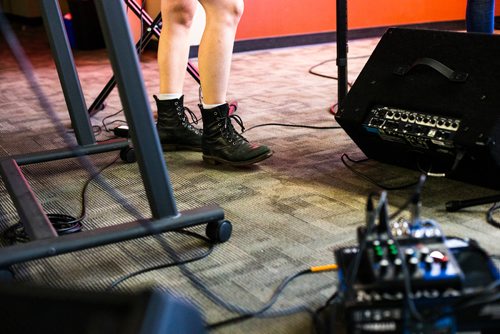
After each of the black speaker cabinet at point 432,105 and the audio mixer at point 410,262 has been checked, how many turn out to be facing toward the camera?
1

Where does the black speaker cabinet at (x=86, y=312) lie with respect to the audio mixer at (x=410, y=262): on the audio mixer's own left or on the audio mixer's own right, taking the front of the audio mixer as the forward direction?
on the audio mixer's own right

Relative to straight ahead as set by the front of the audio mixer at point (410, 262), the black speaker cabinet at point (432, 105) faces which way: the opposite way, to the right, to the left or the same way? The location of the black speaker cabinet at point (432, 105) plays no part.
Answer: the opposite way

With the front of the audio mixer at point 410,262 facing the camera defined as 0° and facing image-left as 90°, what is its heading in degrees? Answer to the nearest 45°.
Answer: approximately 0°

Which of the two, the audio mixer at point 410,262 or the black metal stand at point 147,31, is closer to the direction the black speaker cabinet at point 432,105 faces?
the black metal stand

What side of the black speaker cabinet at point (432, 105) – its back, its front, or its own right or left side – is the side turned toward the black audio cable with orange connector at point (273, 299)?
back

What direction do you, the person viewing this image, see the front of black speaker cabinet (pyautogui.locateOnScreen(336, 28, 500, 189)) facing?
facing away from the viewer
